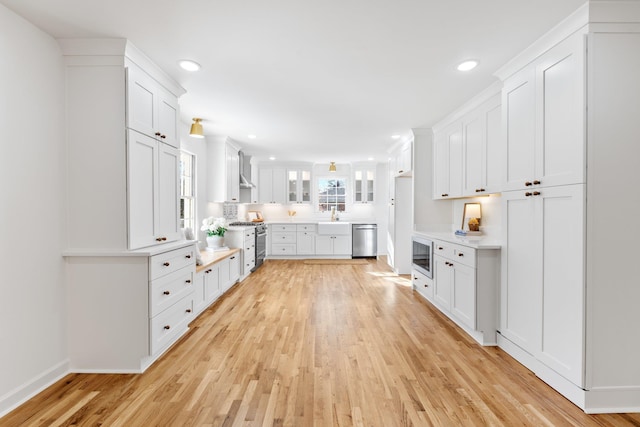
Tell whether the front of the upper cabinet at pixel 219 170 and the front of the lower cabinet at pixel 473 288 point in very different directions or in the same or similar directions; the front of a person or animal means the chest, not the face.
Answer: very different directions

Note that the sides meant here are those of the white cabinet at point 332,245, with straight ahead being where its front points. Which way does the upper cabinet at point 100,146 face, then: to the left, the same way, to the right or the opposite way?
to the left

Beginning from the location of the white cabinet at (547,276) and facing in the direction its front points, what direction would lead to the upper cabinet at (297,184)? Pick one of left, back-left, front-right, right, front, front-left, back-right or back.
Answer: right

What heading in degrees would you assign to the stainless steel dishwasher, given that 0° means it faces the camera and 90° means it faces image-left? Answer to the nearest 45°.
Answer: approximately 0°

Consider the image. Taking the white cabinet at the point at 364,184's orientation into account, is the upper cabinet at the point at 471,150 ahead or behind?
ahead

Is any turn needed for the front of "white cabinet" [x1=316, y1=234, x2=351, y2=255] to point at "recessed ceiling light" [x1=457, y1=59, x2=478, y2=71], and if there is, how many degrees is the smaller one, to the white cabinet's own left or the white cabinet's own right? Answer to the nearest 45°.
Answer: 0° — it already faces it

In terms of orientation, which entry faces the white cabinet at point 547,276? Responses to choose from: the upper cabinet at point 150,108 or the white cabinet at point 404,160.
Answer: the upper cabinet

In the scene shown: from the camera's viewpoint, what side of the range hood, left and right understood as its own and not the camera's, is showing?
right

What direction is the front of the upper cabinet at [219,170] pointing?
to the viewer's right

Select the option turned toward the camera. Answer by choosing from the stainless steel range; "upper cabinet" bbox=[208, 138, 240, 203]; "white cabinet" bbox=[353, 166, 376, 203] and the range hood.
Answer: the white cabinet

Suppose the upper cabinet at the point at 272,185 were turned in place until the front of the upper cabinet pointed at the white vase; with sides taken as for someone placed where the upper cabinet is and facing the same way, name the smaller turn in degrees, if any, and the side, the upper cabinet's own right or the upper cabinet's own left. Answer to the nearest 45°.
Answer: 0° — it already faces it

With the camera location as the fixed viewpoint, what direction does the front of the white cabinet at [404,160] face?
facing to the left of the viewer

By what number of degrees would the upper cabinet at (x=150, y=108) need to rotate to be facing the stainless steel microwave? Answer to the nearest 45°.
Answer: approximately 45° to its left

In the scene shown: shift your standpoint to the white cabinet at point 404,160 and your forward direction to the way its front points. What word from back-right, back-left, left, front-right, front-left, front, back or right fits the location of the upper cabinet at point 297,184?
front-right
